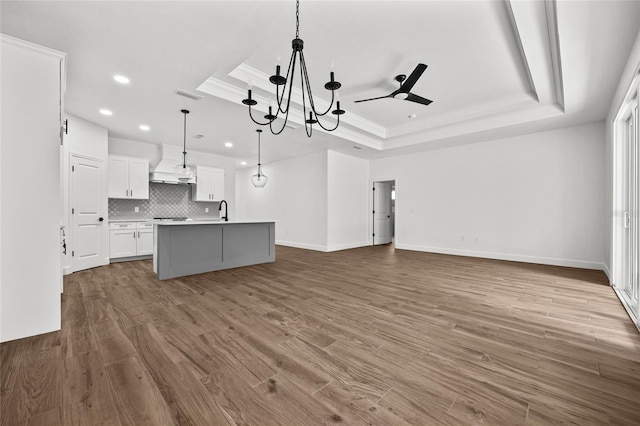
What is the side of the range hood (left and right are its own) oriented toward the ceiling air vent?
front

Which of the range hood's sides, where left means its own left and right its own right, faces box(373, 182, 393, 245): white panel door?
left

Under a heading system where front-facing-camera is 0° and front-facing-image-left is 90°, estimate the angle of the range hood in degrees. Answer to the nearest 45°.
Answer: approximately 0°

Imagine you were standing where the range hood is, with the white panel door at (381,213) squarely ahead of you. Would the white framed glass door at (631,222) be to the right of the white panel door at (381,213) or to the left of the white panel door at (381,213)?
right

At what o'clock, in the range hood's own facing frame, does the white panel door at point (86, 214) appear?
The white panel door is roughly at 2 o'clock from the range hood.

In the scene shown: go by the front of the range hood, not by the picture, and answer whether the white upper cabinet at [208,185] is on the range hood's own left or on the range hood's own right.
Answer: on the range hood's own left

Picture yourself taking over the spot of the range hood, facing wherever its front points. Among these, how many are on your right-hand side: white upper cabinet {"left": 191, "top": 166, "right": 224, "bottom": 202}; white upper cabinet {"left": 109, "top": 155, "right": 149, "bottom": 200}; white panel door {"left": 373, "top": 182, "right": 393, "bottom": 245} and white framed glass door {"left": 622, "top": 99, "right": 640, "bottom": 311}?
1

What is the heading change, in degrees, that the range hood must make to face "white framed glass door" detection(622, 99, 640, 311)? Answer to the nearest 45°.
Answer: approximately 45° to its left

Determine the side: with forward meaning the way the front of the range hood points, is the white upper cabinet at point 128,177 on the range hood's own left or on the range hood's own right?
on the range hood's own right

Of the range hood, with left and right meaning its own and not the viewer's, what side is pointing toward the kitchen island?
front

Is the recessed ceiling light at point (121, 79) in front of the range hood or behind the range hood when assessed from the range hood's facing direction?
in front

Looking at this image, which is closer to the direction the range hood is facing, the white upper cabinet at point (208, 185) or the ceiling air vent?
the ceiling air vent

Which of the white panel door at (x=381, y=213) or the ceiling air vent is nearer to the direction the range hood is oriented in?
the ceiling air vent
